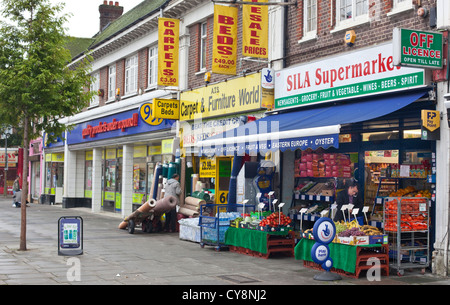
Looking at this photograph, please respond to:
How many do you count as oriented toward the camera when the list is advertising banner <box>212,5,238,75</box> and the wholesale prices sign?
2

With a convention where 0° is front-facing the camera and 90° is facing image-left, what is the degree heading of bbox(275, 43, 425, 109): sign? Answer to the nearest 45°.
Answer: approximately 45°

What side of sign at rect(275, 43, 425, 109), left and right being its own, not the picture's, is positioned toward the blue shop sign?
right

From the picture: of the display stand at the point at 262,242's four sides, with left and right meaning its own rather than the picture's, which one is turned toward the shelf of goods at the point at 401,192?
left

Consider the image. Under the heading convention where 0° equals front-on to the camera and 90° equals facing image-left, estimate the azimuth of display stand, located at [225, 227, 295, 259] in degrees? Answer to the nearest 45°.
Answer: approximately 45°

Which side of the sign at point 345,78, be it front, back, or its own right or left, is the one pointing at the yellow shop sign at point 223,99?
right

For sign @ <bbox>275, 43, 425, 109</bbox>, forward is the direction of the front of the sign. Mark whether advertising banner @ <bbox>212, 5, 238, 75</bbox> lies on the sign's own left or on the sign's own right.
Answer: on the sign's own right

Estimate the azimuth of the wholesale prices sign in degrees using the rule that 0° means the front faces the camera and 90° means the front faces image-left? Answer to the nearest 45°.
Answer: approximately 0°

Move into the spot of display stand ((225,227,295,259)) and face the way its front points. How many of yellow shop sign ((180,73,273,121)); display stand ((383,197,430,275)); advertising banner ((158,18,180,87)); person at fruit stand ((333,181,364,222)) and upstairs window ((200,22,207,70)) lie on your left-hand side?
2

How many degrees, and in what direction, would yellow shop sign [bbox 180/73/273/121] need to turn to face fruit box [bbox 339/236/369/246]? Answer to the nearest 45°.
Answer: approximately 45° to its left

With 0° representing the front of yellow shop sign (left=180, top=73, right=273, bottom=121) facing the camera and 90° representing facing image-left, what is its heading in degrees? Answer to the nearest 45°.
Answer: approximately 45°
